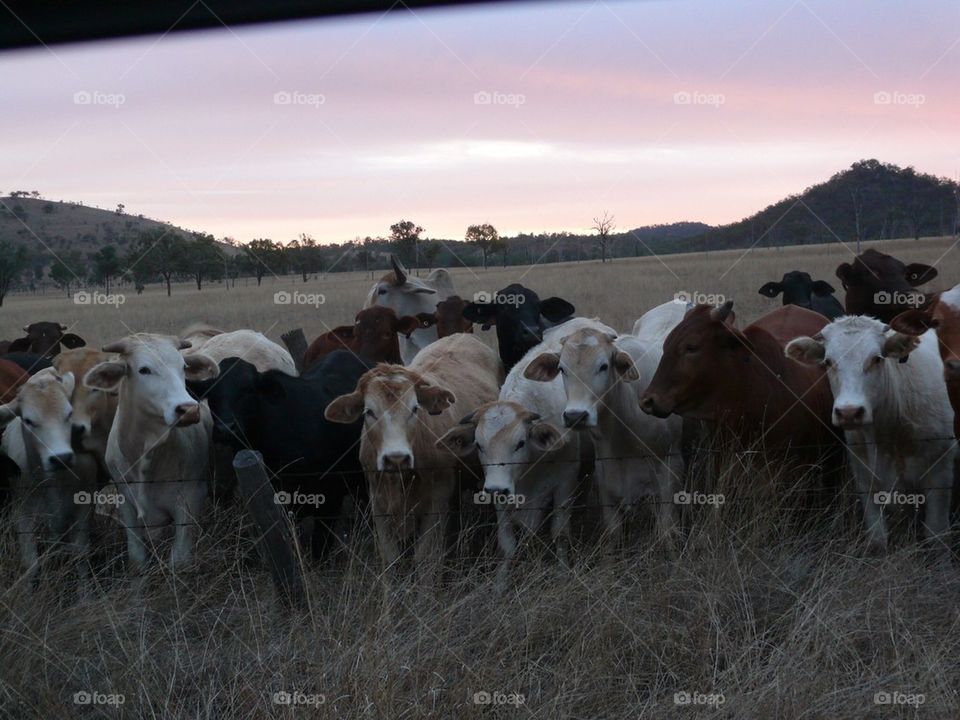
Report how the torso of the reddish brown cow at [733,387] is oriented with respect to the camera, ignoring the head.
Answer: to the viewer's left

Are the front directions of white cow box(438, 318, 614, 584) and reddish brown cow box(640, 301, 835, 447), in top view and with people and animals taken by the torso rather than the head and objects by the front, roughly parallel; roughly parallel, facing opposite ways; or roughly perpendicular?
roughly perpendicular

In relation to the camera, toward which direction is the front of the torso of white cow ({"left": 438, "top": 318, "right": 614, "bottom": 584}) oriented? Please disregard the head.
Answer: toward the camera

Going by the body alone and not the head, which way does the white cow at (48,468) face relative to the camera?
toward the camera

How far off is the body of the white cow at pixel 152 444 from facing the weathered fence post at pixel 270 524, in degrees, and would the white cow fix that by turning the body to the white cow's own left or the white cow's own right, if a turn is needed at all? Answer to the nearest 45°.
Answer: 0° — it already faces it

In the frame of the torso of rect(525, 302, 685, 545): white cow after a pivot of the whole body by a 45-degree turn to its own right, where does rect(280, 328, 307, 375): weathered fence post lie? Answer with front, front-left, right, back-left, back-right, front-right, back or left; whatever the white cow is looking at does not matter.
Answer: front-right

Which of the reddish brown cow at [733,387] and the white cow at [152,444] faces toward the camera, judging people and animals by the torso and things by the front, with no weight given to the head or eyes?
the white cow

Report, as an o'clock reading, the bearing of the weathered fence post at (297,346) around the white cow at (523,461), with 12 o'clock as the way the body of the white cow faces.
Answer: The weathered fence post is roughly at 5 o'clock from the white cow.

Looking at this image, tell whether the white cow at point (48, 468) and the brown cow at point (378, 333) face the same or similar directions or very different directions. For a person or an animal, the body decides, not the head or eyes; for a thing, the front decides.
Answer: same or similar directions

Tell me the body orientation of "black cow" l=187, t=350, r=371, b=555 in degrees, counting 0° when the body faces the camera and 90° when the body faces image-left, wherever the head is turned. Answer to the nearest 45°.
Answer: approximately 45°

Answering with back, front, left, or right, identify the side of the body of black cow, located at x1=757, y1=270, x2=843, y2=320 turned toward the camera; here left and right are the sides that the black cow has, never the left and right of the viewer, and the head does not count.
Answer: front

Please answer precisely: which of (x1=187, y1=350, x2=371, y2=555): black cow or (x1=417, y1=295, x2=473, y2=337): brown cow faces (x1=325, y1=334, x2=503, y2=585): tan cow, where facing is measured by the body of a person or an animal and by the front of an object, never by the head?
the brown cow

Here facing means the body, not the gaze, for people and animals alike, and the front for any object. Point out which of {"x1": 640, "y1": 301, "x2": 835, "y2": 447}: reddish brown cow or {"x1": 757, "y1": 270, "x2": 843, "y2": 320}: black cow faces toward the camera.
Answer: the black cow
